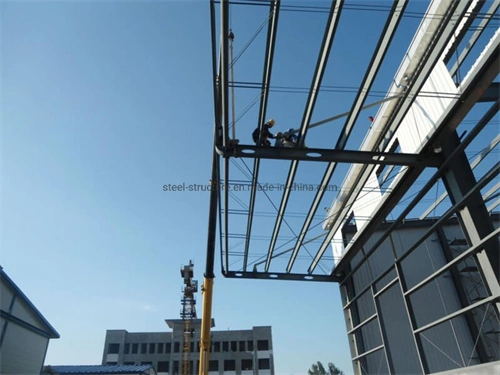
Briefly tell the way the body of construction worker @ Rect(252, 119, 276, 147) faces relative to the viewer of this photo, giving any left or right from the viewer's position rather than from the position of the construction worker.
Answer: facing to the right of the viewer
